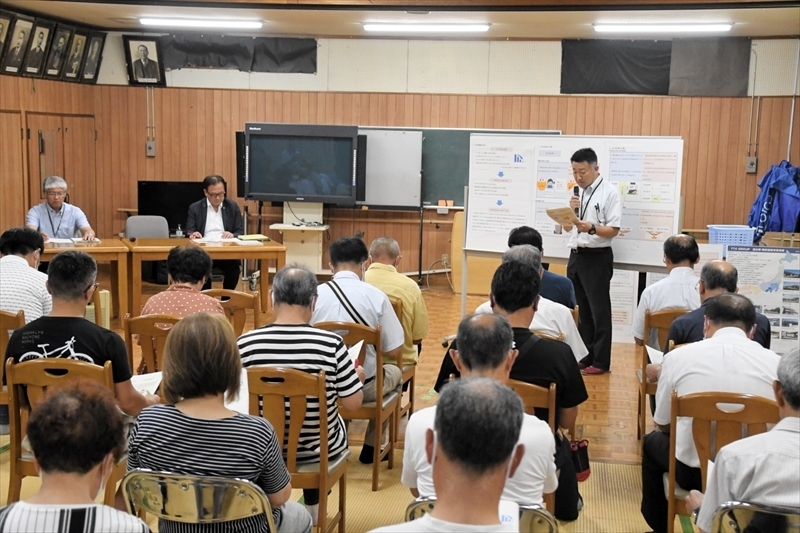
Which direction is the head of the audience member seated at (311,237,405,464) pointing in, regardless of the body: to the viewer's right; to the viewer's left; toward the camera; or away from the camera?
away from the camera

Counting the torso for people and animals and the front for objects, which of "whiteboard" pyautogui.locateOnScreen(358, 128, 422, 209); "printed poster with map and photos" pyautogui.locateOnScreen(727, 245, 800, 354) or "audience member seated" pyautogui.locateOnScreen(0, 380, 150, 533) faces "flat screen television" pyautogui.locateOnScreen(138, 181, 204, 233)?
the audience member seated

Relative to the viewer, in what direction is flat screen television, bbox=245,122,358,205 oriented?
toward the camera

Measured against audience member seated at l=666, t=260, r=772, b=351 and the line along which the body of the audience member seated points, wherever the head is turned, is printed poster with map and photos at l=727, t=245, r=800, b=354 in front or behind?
in front

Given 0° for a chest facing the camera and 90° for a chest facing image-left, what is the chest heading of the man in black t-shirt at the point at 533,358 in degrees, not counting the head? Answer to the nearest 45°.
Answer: approximately 180°

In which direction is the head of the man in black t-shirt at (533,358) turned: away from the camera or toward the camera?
away from the camera

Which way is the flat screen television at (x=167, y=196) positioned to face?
toward the camera

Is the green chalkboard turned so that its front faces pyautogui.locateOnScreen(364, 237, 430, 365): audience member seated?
yes

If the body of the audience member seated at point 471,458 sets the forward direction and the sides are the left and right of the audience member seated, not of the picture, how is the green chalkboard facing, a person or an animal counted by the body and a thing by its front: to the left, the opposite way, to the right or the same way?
the opposite way

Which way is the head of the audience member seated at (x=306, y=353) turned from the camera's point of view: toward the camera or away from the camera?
away from the camera

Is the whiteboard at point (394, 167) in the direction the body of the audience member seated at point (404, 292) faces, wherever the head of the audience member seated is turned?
yes

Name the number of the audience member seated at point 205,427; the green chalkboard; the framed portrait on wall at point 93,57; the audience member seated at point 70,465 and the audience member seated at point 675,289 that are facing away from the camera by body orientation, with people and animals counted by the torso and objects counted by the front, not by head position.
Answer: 3

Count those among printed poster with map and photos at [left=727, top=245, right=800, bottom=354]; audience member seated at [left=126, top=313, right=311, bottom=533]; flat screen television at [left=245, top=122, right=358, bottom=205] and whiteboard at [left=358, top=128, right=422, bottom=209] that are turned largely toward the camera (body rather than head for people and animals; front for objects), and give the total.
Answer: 3

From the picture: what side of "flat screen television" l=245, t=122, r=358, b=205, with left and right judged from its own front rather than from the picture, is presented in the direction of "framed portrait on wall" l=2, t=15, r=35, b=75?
right

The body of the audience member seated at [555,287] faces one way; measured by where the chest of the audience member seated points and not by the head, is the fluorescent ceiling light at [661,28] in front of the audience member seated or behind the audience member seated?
in front

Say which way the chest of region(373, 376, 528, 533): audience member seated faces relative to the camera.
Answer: away from the camera

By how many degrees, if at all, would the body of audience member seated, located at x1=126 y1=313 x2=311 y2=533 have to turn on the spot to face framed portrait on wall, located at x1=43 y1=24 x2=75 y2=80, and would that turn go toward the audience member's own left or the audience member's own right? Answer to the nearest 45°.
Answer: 0° — they already face it

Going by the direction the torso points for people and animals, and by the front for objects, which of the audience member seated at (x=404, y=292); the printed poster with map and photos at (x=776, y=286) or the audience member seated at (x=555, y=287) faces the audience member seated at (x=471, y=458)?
the printed poster with map and photos

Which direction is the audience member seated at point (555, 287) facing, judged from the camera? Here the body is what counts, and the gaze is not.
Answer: away from the camera

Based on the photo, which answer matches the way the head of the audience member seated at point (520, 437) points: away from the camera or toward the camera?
away from the camera

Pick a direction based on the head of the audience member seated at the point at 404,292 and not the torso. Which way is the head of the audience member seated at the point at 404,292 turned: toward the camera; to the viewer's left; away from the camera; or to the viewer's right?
away from the camera

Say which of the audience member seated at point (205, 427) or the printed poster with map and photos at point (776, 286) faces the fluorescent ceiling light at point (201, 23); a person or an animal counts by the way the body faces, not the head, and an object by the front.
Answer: the audience member seated

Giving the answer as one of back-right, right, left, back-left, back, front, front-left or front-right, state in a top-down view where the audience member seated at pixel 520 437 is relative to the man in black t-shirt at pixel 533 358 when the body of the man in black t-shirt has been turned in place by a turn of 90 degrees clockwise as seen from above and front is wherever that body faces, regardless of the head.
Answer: right
